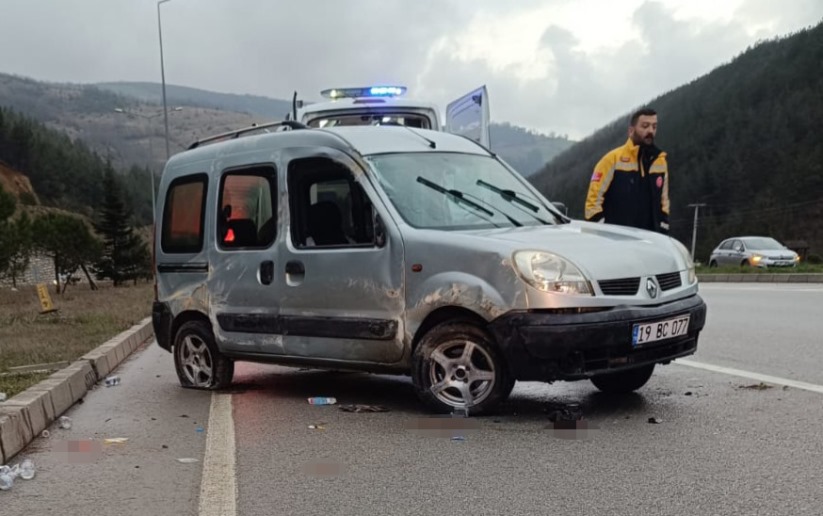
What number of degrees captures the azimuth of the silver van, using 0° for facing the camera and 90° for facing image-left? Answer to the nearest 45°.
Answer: approximately 315°

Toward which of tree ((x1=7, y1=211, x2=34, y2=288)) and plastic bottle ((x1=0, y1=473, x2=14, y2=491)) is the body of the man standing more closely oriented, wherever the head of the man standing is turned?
the plastic bottle

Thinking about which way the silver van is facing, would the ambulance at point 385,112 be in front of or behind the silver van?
behind

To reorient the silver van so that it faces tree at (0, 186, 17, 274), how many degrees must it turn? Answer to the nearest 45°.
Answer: approximately 180°

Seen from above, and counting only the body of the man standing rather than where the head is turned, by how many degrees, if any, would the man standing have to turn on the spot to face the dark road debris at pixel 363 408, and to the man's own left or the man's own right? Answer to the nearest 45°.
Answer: approximately 90° to the man's own right

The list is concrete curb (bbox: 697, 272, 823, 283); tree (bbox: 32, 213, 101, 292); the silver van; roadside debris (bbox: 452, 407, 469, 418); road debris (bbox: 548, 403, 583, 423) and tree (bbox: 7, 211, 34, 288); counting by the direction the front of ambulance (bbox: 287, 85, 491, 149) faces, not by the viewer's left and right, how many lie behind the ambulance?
3

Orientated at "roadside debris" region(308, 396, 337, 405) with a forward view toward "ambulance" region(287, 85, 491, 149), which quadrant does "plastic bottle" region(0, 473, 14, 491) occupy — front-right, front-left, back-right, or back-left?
back-left
